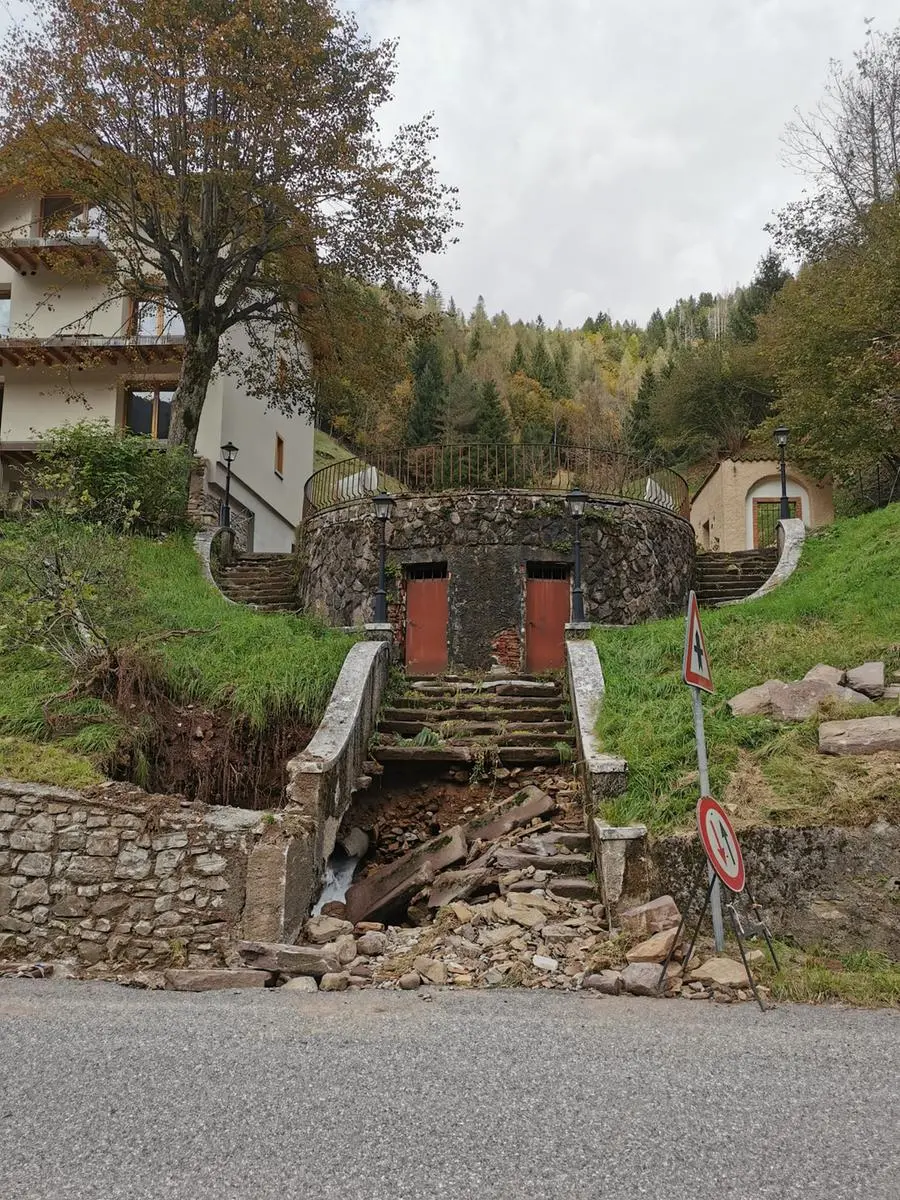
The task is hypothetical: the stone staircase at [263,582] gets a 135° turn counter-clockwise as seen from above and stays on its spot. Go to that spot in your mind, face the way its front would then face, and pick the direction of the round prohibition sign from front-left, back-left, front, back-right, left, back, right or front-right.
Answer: back-right

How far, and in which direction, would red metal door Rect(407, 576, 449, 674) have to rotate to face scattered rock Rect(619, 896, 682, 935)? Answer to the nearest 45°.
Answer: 0° — it already faces it

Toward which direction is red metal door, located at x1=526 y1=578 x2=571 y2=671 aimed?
toward the camera

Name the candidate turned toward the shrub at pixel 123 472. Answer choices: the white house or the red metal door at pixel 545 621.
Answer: the white house

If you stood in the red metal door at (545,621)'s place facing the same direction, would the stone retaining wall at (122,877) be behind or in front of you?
in front

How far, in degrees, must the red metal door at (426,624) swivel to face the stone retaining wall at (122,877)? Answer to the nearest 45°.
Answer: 0° — it already faces it

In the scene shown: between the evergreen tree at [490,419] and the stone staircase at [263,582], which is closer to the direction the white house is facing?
the stone staircase

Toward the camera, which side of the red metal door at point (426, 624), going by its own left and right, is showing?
front

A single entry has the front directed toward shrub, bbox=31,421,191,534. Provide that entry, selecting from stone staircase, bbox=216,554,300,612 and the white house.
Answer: the white house

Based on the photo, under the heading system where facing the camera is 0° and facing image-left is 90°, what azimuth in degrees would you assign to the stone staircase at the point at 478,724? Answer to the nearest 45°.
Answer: approximately 0°

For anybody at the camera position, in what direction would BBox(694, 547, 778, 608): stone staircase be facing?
facing the viewer

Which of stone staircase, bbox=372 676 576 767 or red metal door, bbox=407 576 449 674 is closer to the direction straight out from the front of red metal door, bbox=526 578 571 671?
the stone staircase

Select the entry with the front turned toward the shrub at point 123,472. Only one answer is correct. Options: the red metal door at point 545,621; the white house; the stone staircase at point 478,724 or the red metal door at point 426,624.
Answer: the white house

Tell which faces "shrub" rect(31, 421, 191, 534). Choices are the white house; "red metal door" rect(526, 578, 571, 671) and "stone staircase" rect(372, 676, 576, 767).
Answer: the white house
